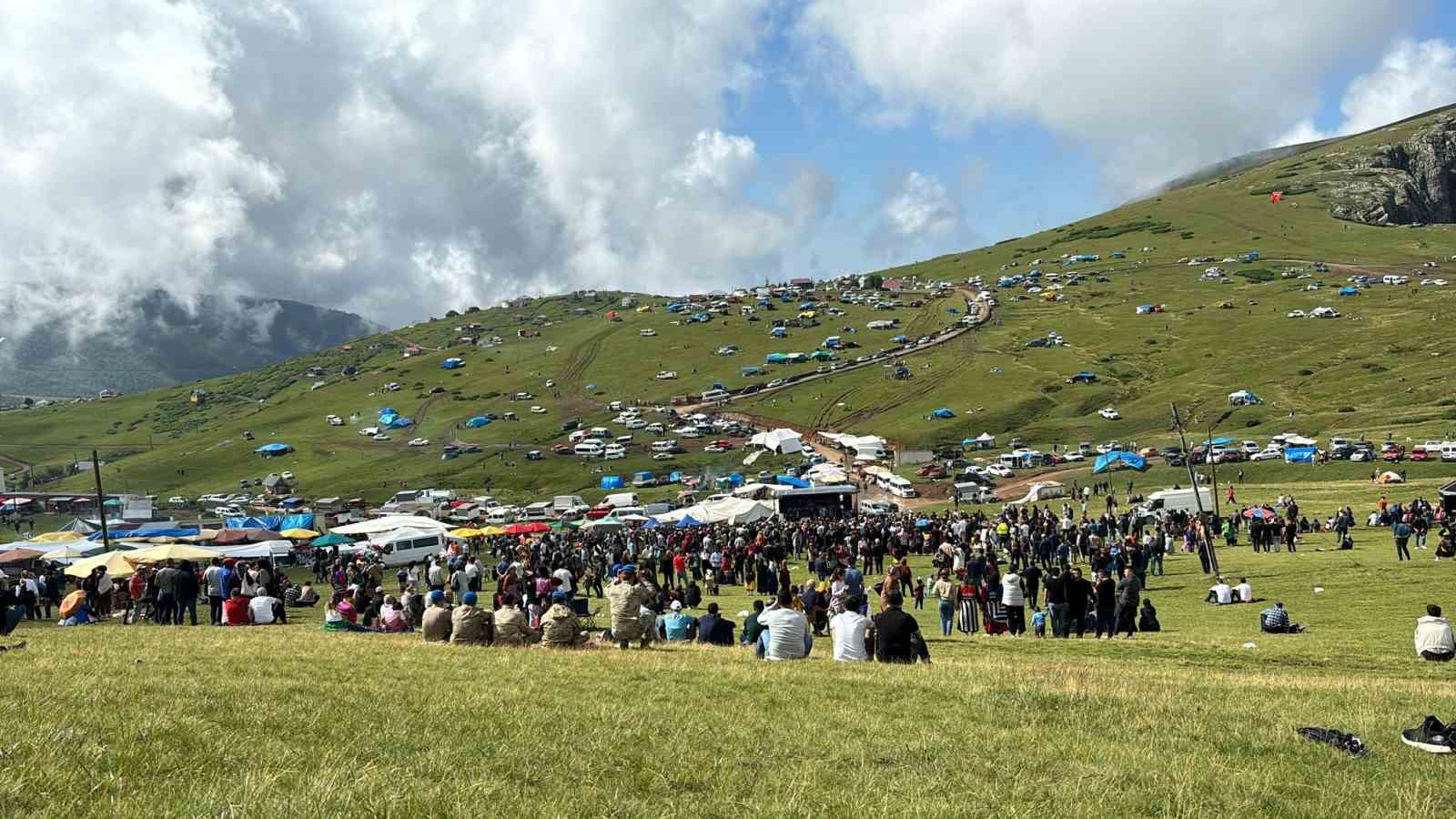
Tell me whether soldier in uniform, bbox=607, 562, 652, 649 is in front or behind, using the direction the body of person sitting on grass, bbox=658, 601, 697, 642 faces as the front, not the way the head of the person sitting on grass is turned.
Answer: behind

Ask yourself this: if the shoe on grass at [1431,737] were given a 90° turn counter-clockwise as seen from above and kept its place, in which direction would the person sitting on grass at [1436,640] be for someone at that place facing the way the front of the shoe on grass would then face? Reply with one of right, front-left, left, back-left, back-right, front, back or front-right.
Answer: back

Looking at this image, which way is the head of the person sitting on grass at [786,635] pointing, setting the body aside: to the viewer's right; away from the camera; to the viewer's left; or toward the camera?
away from the camera

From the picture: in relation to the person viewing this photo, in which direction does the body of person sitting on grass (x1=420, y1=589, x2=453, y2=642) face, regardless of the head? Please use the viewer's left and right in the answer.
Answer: facing away from the viewer

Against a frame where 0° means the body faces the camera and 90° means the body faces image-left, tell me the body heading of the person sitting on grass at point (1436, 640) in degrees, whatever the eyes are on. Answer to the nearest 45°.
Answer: approximately 180°

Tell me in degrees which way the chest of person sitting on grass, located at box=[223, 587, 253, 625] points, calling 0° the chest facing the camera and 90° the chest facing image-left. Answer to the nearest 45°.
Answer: approximately 180°

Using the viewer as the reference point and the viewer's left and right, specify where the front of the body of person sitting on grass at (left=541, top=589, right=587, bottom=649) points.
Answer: facing away from the viewer

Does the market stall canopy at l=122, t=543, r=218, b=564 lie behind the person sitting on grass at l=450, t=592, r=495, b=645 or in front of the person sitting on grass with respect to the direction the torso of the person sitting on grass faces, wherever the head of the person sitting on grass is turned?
in front

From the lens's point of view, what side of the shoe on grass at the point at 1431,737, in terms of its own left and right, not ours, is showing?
left
